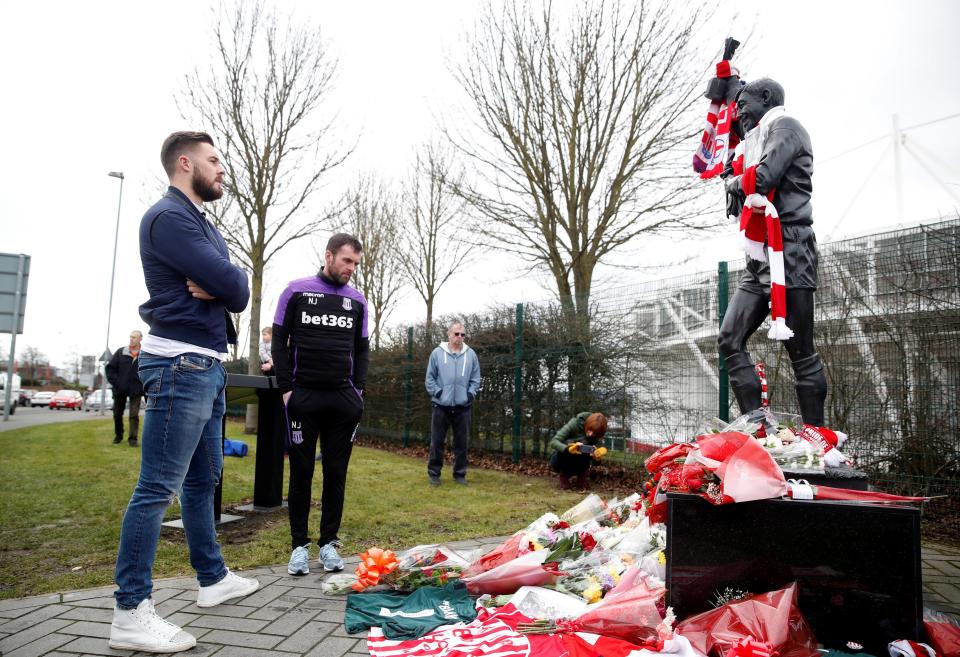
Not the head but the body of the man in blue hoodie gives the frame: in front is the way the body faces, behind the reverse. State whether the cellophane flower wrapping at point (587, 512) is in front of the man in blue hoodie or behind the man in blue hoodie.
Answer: in front

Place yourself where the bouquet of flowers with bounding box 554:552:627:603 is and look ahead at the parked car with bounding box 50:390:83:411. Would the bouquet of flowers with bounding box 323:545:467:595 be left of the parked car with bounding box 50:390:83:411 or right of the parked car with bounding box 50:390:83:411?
left

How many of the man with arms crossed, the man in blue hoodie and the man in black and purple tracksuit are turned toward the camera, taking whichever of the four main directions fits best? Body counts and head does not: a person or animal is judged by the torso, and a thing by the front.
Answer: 2

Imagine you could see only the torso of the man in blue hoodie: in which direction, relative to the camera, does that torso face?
toward the camera

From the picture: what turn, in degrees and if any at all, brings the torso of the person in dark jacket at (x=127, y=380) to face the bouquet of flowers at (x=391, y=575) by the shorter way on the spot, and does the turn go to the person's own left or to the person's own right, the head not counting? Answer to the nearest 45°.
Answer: approximately 45° to the person's own right

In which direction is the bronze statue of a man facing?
to the viewer's left

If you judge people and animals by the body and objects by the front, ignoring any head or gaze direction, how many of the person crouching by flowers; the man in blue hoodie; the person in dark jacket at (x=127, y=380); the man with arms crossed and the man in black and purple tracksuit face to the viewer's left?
0

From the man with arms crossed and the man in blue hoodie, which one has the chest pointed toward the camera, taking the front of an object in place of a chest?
the man in blue hoodie

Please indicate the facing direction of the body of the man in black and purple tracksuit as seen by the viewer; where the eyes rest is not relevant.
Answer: toward the camera

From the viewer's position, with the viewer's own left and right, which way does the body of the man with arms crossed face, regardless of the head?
facing to the right of the viewer

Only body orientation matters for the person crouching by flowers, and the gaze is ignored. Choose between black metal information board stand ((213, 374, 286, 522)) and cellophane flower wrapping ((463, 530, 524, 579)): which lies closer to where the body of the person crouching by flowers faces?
the cellophane flower wrapping

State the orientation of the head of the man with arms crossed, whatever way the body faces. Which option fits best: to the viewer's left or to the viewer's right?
to the viewer's right

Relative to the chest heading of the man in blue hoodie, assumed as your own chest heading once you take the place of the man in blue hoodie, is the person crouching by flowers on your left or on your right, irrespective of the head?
on your left

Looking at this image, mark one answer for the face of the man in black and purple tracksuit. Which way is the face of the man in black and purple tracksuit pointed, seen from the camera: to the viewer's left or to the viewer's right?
to the viewer's right
